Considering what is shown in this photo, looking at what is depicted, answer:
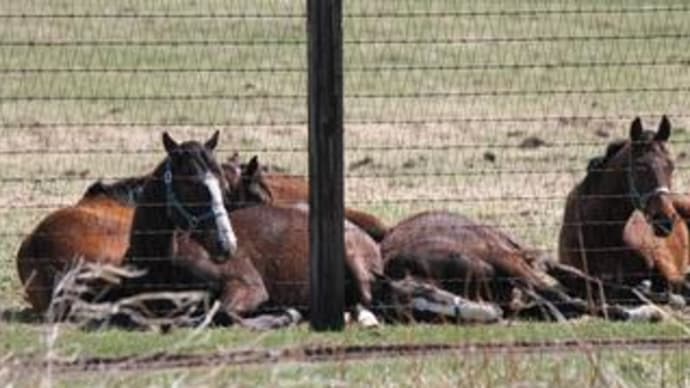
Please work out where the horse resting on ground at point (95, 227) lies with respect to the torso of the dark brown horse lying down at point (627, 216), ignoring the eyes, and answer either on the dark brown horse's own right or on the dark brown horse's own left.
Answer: on the dark brown horse's own right

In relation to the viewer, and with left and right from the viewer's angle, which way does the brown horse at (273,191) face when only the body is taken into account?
facing to the left of the viewer

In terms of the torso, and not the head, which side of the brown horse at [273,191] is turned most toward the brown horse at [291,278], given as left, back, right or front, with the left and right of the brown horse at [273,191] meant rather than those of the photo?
left

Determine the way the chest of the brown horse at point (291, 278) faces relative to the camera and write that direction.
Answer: to the viewer's left

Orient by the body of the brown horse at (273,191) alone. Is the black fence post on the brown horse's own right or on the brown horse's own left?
on the brown horse's own left

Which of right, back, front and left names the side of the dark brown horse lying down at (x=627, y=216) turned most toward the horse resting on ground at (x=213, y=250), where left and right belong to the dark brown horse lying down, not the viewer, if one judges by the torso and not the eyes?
right
